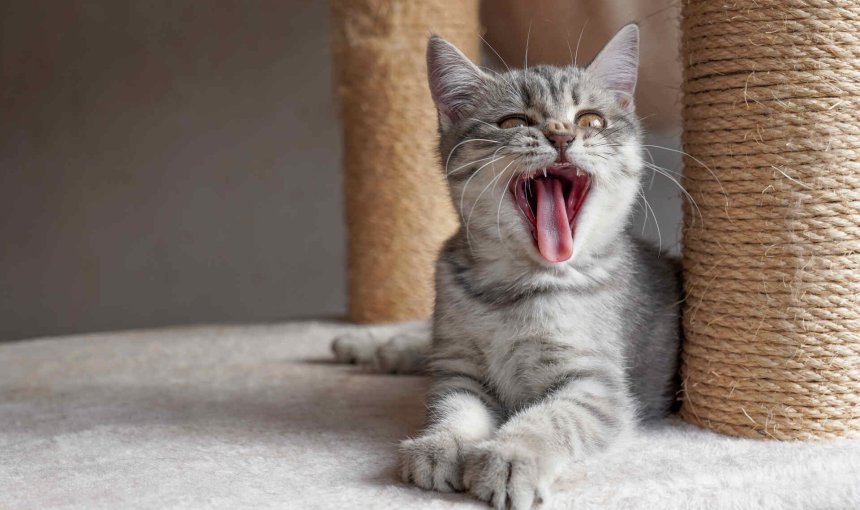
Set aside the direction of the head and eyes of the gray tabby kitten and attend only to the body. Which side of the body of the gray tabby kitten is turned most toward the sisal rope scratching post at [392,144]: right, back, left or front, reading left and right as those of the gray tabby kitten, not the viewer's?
back

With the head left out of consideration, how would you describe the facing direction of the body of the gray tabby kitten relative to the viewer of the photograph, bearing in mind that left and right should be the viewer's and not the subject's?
facing the viewer

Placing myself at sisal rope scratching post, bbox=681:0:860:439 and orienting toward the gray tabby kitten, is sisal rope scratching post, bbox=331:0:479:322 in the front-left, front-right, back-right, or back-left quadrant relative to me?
front-right

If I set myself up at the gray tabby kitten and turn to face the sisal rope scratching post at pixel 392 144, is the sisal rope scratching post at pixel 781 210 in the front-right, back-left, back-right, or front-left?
back-right

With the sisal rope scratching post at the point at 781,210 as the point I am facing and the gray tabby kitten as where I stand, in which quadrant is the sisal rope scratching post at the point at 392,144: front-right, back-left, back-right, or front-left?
back-left
